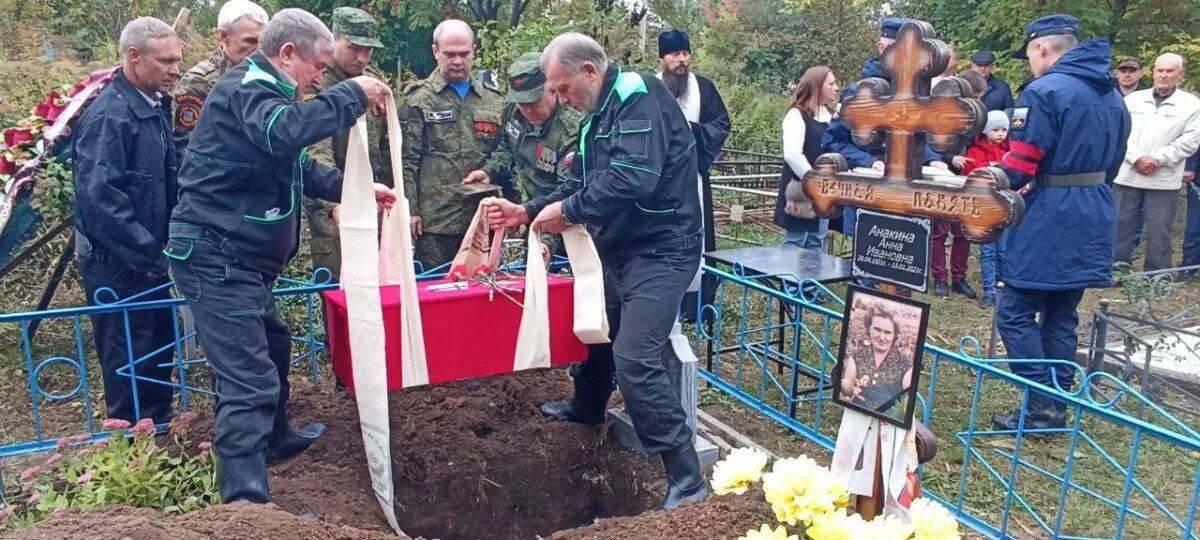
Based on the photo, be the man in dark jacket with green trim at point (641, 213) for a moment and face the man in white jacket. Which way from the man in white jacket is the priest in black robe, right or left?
left

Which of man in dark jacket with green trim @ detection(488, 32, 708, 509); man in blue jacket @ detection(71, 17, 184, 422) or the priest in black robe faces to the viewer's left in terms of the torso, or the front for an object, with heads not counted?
the man in dark jacket with green trim

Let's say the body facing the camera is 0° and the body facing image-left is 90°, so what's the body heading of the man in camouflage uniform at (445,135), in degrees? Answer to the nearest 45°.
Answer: approximately 0°

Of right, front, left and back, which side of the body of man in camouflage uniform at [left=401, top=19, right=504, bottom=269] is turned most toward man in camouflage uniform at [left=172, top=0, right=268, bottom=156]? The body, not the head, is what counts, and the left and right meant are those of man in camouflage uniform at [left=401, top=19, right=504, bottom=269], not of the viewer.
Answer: right

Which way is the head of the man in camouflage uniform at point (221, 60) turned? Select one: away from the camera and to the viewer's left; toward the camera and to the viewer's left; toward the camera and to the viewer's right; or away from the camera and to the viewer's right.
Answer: toward the camera and to the viewer's right

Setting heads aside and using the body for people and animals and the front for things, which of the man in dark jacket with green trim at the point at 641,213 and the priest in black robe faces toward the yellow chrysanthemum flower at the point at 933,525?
the priest in black robe
